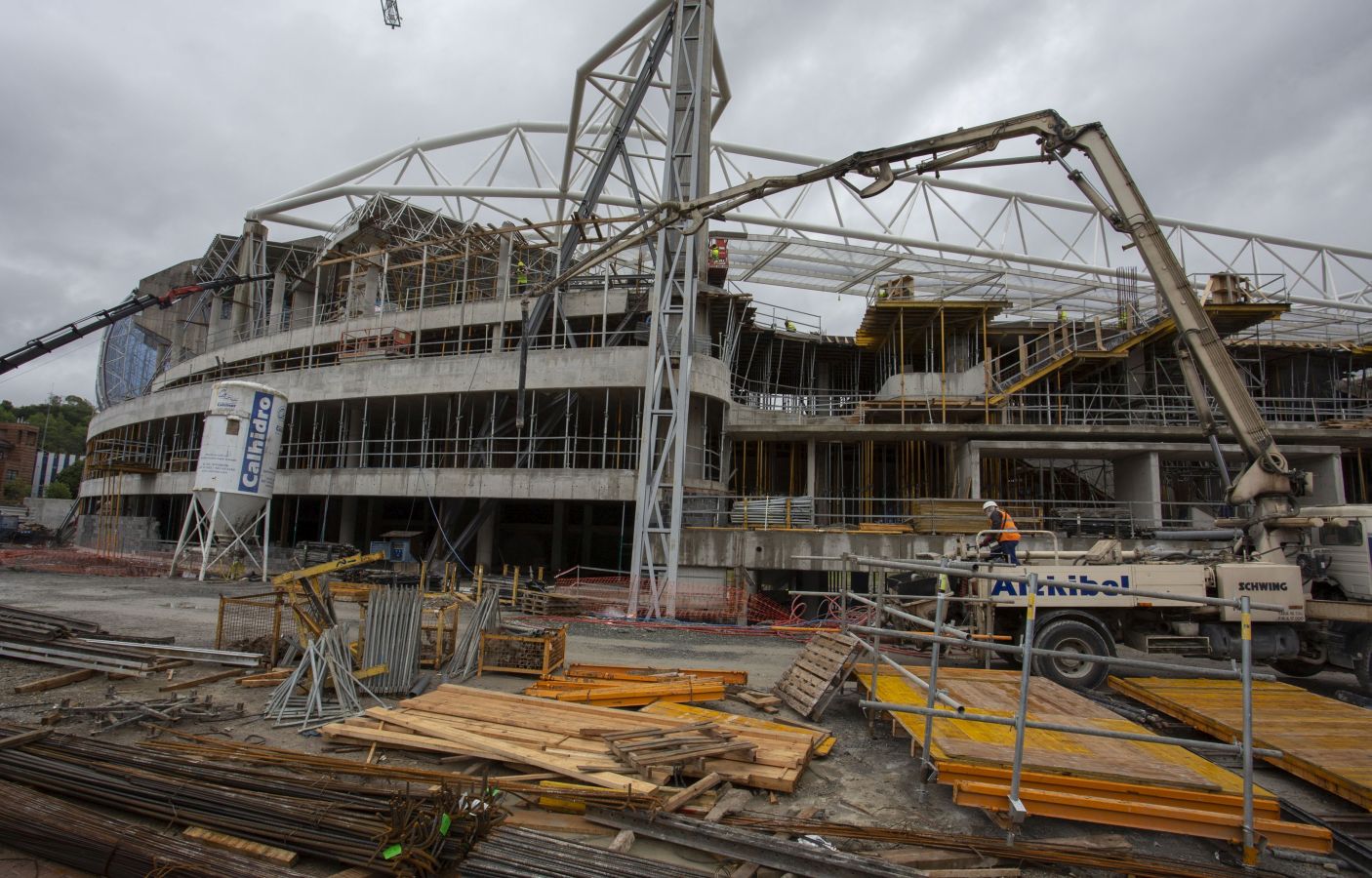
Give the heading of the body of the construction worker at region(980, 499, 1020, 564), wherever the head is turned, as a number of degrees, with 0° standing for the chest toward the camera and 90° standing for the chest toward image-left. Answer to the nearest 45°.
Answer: approximately 90°

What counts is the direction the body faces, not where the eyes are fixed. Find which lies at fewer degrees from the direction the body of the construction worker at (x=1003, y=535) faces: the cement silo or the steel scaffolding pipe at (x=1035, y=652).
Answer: the cement silo

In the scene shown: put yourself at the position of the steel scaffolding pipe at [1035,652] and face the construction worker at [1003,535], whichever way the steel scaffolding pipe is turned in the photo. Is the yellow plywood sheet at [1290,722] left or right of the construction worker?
right

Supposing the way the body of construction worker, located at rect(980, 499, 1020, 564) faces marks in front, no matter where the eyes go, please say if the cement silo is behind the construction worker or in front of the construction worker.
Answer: in front
